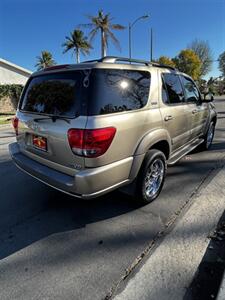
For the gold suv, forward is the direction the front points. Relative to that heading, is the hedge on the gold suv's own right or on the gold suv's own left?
on the gold suv's own left

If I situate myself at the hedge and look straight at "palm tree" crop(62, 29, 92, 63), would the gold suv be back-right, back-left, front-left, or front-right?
back-right

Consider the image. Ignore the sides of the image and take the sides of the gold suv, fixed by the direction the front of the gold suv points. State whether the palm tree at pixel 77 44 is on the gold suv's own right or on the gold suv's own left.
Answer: on the gold suv's own left

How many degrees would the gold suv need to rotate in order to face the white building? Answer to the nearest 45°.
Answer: approximately 90° to its left

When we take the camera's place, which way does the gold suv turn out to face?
facing away from the viewer and to the right of the viewer
